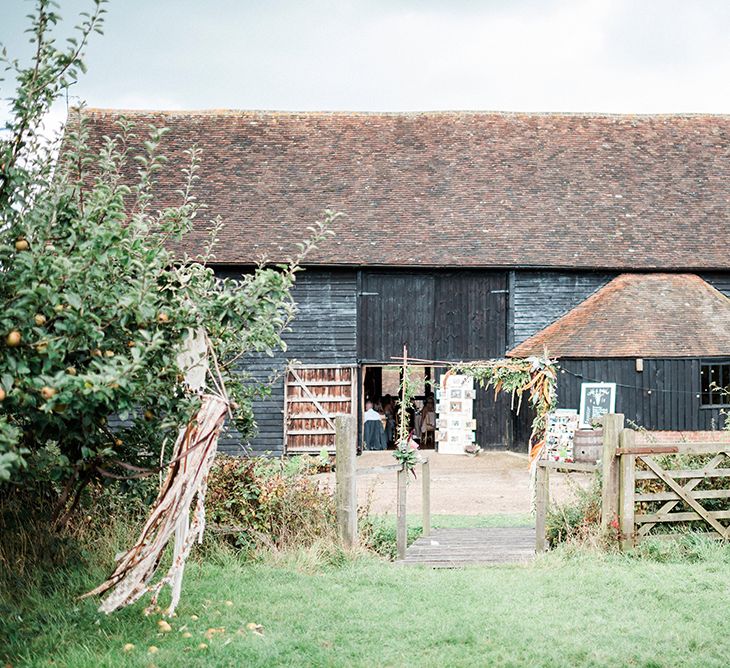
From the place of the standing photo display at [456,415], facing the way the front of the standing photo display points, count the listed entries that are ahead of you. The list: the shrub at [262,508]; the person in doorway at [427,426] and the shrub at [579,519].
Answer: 2

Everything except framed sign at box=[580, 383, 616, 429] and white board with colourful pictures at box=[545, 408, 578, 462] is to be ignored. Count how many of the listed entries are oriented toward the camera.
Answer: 2

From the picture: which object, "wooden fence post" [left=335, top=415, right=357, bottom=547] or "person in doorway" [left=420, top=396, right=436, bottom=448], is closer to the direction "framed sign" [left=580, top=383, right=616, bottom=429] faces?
the wooden fence post

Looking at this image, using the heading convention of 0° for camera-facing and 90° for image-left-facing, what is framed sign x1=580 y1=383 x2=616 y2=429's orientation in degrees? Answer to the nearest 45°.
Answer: approximately 0°

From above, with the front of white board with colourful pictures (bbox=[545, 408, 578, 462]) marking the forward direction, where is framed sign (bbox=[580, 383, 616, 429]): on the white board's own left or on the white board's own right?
on the white board's own left

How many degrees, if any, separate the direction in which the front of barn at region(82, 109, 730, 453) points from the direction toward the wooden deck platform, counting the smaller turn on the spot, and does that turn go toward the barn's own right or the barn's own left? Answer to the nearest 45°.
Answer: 0° — it already faces it

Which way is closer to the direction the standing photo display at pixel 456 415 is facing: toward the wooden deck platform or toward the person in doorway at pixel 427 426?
the wooden deck platform

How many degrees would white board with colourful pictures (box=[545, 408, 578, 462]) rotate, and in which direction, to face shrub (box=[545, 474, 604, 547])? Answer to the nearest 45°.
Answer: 0° — it already faces it
